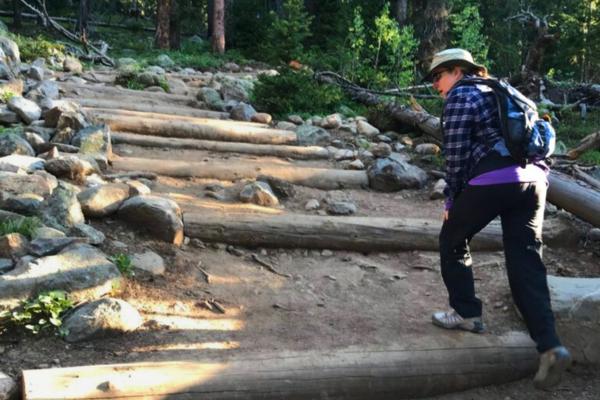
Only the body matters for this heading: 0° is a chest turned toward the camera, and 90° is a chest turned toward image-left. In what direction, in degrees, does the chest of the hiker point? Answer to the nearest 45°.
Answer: approximately 135°

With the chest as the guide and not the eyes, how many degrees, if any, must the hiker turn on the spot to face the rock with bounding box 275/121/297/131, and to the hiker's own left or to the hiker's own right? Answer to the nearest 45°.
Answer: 0° — they already face it

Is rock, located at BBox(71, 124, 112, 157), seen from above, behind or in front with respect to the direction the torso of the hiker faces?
in front

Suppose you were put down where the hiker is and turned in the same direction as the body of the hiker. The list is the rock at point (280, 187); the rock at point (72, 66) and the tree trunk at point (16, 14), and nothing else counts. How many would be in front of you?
3

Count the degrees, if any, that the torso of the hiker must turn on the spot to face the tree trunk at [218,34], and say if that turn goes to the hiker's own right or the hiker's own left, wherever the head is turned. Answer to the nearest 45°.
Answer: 0° — they already face it

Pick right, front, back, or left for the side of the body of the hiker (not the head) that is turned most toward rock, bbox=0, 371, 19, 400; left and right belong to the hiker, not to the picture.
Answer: left

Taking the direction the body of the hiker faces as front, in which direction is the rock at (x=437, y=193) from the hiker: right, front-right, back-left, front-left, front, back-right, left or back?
front-right

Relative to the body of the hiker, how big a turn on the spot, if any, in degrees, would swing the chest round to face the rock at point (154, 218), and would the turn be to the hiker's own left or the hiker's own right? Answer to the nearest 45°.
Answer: approximately 45° to the hiker's own left

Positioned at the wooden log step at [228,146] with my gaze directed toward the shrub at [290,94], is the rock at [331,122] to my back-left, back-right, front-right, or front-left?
front-right

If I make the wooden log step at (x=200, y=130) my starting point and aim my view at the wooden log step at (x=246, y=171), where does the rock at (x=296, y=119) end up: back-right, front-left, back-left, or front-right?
back-left

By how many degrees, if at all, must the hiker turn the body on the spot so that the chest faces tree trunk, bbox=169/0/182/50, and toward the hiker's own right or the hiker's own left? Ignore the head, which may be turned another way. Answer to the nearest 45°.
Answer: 0° — they already face it

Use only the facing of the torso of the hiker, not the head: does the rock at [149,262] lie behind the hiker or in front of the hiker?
in front

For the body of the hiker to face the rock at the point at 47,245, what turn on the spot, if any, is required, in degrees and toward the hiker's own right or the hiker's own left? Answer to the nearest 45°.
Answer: approximately 45° to the hiker's own left

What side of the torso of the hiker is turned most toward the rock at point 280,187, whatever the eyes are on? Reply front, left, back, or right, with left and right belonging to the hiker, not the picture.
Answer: front
